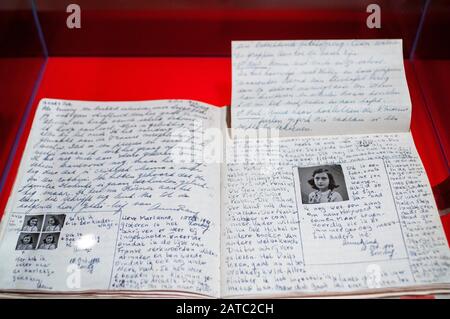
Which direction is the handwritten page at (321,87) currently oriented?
toward the camera
